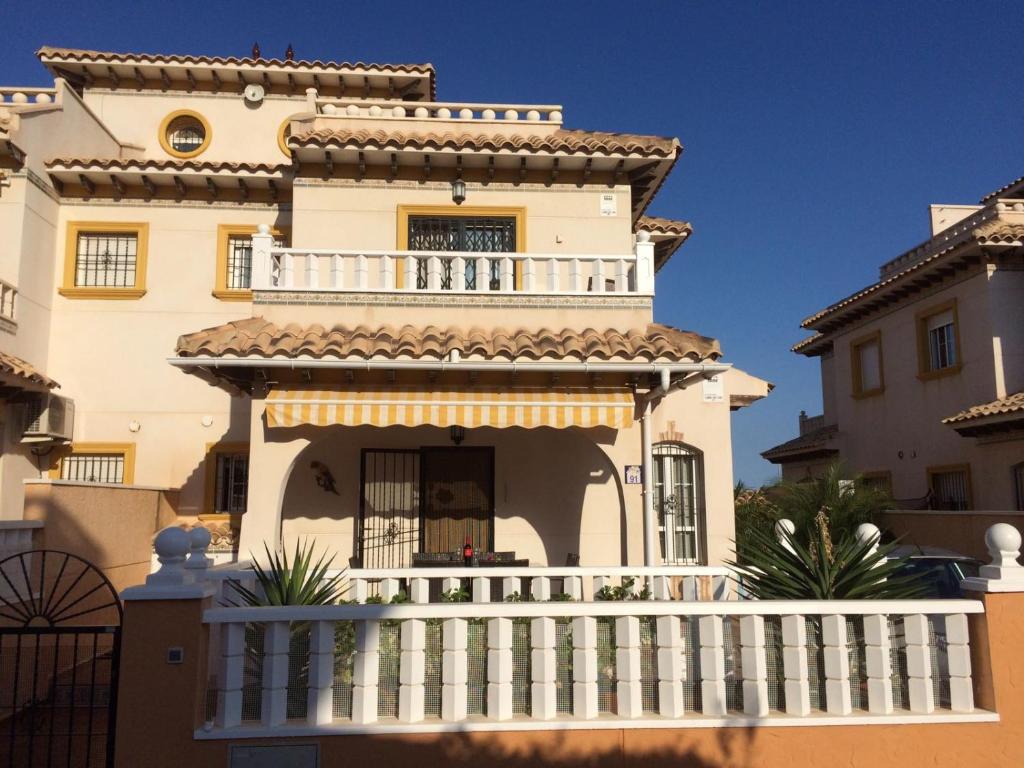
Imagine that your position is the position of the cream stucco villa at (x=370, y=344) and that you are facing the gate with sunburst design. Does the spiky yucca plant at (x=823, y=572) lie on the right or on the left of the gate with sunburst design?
left

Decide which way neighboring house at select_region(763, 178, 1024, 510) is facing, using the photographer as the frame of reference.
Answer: facing the viewer and to the left of the viewer

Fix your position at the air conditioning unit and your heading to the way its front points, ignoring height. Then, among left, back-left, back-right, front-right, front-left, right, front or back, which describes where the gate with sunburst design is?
front-right

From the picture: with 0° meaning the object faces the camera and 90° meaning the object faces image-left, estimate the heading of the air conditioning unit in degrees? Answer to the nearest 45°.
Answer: approximately 315°

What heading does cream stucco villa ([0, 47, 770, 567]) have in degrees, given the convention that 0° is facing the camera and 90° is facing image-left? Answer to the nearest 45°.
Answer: approximately 0°

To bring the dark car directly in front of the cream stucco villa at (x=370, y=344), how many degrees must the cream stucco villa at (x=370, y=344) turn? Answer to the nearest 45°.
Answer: approximately 90° to its left

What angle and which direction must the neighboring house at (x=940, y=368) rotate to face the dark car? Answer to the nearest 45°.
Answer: approximately 45° to its left

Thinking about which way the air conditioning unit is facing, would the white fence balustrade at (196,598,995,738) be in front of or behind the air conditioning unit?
in front

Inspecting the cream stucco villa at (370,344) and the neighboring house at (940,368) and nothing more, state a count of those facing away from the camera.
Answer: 0

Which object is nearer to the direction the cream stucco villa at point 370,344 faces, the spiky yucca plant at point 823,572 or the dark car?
the spiky yucca plant

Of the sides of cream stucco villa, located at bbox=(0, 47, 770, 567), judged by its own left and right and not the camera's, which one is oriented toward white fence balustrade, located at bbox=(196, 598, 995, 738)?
front

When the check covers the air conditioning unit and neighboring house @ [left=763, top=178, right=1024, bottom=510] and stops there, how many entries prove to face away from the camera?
0

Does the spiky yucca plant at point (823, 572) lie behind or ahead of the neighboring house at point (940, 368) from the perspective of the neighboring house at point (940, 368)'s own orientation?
ahead

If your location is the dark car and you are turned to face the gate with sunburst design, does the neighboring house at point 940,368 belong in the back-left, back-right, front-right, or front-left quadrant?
back-right
